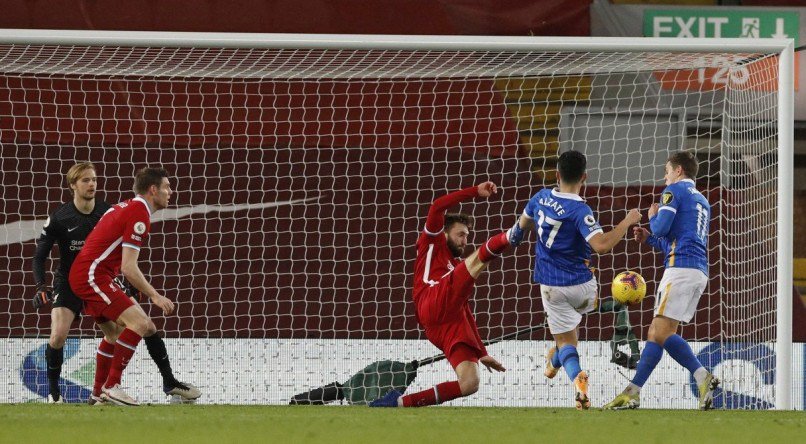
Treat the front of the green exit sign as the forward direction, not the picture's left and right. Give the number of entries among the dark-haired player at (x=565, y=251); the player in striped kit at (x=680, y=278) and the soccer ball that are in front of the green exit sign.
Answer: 3

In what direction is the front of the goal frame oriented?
toward the camera

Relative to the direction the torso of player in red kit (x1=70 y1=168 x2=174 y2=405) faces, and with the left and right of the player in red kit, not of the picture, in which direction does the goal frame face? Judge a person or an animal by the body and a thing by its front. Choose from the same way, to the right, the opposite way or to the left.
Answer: to the right

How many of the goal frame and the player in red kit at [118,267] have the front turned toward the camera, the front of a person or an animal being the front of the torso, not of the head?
1

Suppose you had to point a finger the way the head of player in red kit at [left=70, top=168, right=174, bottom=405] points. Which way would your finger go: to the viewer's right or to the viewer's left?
to the viewer's right

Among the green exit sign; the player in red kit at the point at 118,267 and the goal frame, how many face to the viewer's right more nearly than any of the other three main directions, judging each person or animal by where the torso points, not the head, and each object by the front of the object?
1

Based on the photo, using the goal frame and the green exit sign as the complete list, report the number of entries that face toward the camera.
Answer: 2

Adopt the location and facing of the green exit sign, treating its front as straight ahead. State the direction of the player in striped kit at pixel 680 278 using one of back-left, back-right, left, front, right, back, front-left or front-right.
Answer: front

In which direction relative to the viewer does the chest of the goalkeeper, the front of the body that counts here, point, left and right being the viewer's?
facing the viewer and to the right of the viewer

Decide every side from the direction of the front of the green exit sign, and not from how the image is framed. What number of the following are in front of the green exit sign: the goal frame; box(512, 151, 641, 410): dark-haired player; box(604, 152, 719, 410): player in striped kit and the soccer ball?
4

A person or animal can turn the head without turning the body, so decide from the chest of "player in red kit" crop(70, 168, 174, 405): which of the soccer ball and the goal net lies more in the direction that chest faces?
the soccer ball

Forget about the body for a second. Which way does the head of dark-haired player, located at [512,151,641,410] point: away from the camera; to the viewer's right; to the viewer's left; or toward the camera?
away from the camera

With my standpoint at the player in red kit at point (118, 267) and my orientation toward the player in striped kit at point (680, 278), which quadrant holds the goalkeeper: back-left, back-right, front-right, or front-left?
back-left

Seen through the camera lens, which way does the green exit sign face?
facing the viewer

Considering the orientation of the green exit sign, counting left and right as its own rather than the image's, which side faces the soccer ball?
front

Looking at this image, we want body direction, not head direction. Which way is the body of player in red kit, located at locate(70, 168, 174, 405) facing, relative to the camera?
to the viewer's right

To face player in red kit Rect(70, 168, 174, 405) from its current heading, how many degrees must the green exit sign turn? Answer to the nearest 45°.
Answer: approximately 45° to its right
